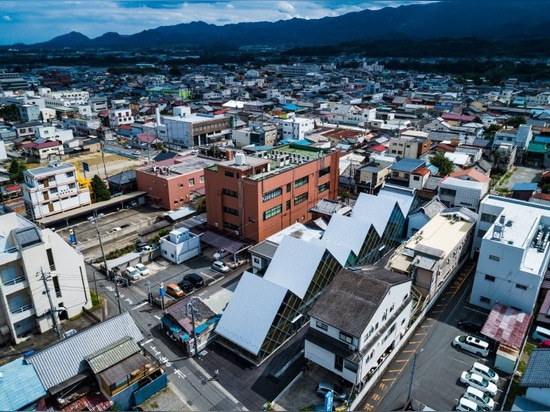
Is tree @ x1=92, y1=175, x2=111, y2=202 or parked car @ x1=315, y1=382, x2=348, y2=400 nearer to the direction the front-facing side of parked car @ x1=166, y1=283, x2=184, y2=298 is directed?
the parked car

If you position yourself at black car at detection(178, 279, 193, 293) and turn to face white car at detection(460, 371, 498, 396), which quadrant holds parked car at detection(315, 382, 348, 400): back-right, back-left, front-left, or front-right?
front-right

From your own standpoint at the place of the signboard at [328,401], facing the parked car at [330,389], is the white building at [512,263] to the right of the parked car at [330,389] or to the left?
right

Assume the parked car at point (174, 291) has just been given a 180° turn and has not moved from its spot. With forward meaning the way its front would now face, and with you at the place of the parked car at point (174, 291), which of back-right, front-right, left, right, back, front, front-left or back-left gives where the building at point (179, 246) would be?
front-right

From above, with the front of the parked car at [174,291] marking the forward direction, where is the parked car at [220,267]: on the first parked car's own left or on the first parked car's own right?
on the first parked car's own left

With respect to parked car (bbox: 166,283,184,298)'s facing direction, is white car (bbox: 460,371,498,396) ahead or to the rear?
ahead

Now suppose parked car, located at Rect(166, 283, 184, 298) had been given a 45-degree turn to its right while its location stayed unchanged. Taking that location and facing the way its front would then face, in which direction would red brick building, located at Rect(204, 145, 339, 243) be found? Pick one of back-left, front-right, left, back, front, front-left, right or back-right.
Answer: back-left

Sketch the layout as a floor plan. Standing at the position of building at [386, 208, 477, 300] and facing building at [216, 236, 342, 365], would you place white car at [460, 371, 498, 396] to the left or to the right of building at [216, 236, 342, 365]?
left

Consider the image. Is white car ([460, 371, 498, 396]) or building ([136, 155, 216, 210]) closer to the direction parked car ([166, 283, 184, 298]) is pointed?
the white car

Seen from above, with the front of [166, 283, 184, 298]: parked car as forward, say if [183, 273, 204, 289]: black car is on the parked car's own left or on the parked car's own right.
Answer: on the parked car's own left
